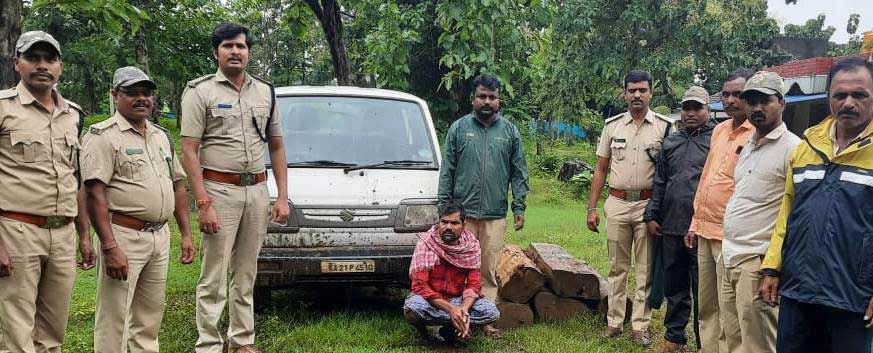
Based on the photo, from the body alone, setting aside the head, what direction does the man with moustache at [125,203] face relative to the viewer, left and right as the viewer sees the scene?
facing the viewer and to the right of the viewer

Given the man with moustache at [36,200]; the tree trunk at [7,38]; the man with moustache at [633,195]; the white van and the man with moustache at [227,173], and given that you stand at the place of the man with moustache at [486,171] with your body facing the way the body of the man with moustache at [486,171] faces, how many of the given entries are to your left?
1

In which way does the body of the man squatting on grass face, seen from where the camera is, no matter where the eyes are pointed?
toward the camera

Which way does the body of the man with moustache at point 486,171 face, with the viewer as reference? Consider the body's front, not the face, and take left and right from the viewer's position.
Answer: facing the viewer

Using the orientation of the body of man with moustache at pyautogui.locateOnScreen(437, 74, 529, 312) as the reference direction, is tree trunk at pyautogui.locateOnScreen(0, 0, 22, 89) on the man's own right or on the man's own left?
on the man's own right

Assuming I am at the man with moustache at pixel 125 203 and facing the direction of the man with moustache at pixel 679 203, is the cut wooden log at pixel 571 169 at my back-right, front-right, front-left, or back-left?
front-left

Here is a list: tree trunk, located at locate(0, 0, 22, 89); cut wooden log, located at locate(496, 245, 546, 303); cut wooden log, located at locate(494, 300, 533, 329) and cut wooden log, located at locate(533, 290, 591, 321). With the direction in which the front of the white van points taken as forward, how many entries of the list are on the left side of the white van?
3

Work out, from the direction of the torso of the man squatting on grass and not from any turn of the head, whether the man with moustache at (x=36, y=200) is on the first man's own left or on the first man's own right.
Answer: on the first man's own right

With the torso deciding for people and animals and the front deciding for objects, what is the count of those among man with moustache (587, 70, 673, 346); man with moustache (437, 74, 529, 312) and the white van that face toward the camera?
3

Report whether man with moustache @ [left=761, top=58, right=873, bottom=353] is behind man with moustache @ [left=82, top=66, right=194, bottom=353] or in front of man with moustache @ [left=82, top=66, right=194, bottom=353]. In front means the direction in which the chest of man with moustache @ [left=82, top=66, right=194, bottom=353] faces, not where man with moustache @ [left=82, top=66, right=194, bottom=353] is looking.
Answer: in front

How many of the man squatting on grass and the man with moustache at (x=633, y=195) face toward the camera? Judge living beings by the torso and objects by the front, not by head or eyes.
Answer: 2

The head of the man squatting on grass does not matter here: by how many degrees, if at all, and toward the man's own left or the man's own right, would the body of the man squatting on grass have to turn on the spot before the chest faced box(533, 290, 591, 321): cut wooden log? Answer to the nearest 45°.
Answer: approximately 135° to the man's own left

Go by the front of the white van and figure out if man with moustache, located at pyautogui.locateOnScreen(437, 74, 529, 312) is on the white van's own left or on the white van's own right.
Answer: on the white van's own left
